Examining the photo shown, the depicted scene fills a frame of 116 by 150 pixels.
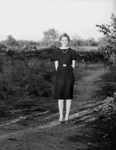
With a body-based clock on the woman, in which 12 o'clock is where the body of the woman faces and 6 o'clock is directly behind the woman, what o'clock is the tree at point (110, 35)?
The tree is roughly at 7 o'clock from the woman.

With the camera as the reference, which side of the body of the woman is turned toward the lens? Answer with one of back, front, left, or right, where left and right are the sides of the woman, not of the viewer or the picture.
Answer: front
